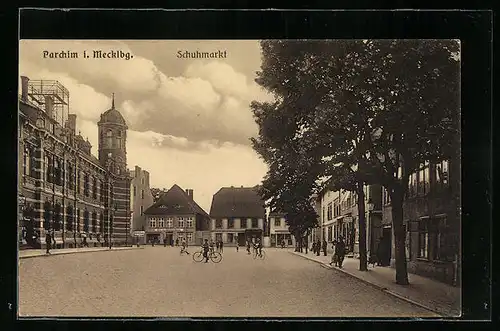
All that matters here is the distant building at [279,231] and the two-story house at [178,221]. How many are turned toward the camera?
2

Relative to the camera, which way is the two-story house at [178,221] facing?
toward the camera

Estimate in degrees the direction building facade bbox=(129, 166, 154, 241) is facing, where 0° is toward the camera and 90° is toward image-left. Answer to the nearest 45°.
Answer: approximately 315°

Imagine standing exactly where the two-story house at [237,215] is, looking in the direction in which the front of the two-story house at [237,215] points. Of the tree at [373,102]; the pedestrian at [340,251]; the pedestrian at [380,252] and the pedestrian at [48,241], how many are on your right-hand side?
1

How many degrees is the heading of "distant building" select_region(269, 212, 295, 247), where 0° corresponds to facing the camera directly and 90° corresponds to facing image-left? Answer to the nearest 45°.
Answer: approximately 0°

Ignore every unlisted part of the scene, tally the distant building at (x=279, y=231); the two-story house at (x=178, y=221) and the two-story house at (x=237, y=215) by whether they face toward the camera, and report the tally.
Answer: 3

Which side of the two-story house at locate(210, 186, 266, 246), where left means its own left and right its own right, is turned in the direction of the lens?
front
